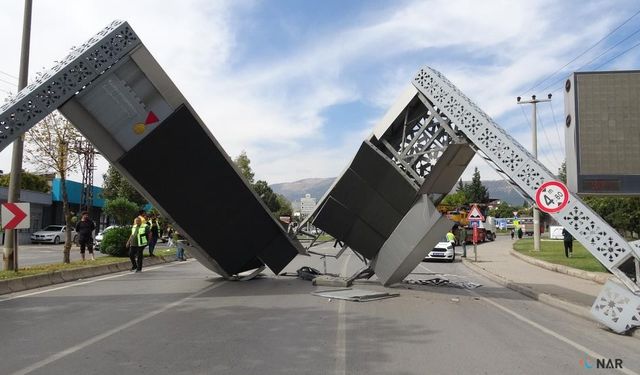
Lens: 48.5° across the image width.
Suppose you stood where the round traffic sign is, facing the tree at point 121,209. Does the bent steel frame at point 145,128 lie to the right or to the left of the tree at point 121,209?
left

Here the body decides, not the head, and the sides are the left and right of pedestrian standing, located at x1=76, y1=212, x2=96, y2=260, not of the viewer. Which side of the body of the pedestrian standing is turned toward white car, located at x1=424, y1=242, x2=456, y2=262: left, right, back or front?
left

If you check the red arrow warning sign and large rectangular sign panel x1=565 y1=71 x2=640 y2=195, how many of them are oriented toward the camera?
2

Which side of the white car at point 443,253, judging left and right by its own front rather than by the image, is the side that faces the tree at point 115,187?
right

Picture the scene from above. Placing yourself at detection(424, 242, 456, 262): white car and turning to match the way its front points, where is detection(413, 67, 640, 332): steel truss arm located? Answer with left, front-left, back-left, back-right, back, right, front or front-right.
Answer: front-left

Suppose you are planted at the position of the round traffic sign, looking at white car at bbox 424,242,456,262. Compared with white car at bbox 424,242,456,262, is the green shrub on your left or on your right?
left

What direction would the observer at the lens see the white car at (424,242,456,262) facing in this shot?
facing the viewer and to the left of the viewer

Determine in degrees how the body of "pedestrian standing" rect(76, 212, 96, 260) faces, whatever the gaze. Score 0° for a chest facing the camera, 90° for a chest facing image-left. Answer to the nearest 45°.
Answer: approximately 0°
